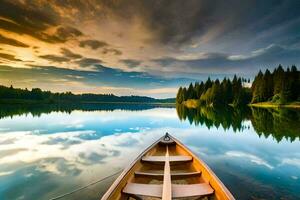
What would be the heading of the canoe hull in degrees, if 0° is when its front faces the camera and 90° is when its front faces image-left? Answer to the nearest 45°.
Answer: approximately 180°
